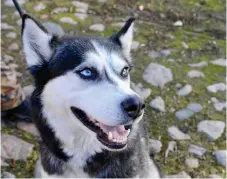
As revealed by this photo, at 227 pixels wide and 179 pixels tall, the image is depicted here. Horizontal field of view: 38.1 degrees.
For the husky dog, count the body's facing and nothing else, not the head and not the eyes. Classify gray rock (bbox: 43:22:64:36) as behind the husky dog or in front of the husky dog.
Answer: behind

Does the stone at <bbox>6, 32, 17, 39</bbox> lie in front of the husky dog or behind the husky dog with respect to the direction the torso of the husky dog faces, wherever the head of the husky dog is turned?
behind

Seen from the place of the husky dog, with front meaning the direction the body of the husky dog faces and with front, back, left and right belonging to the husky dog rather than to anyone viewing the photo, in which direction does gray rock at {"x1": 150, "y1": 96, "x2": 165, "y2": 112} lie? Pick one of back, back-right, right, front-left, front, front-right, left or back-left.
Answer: left

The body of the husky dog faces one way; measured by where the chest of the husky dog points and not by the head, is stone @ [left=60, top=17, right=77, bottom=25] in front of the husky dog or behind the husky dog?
behind

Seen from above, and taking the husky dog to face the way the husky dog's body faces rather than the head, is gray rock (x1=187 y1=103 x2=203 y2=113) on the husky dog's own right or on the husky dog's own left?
on the husky dog's own left

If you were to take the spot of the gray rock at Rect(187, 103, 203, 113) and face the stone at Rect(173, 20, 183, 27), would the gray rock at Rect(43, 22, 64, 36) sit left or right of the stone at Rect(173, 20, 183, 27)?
left

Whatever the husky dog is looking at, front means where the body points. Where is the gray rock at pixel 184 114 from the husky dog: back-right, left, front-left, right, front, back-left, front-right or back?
left

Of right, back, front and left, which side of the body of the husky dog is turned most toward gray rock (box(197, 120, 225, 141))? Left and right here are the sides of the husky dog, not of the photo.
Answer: left

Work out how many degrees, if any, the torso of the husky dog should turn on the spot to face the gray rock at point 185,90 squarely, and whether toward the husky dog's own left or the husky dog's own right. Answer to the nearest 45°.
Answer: approximately 90° to the husky dog's own left

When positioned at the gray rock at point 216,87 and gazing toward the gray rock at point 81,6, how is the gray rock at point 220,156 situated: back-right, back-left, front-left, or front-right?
back-left

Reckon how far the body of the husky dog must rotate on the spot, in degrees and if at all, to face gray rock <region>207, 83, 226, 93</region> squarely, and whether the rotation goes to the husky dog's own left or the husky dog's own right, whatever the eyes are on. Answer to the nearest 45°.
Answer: approximately 90° to the husky dog's own left

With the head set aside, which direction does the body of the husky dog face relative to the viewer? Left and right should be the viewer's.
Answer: facing the viewer and to the right of the viewer
